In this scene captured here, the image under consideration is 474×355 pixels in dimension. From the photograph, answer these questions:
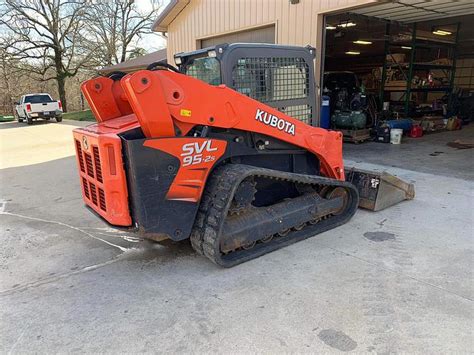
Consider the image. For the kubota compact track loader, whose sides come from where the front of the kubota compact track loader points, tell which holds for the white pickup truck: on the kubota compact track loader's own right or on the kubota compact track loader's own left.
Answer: on the kubota compact track loader's own left

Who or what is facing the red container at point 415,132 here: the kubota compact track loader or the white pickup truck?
the kubota compact track loader

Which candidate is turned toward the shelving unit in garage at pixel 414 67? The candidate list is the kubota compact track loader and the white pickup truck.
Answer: the kubota compact track loader

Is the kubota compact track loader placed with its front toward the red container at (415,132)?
yes

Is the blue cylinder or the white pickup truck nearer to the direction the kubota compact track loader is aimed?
the blue cylinder

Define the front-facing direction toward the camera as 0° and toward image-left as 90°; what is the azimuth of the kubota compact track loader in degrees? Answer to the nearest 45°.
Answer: approximately 225°
